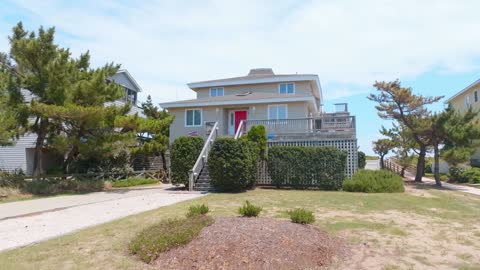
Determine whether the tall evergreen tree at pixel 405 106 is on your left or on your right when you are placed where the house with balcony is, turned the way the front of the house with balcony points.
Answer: on your left

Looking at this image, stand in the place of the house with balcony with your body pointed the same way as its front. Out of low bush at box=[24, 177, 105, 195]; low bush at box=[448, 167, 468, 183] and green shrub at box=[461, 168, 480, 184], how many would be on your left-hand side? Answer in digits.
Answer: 2

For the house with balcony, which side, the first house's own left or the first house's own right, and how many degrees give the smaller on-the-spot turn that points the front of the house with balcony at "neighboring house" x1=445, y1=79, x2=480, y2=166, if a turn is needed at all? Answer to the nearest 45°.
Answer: approximately 135° to the first house's own left

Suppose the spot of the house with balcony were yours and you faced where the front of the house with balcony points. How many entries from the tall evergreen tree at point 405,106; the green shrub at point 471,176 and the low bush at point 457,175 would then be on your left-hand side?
3

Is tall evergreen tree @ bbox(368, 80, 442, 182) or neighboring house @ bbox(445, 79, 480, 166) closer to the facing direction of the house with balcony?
the tall evergreen tree

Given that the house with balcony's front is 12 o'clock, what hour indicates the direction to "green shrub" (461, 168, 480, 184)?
The green shrub is roughly at 9 o'clock from the house with balcony.

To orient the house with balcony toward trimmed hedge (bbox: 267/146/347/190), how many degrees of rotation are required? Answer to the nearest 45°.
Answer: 0° — it already faces it

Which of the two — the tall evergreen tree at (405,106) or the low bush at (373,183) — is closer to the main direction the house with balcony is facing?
the low bush

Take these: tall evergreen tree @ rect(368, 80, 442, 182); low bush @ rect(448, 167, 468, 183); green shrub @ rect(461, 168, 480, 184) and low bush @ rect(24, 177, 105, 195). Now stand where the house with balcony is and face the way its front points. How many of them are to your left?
3

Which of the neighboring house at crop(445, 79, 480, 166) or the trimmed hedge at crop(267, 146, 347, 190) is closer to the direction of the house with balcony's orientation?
the trimmed hedge

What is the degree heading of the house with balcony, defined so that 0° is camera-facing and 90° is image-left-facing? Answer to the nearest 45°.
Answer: approximately 0°

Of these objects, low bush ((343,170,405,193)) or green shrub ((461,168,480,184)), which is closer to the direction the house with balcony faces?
the low bush

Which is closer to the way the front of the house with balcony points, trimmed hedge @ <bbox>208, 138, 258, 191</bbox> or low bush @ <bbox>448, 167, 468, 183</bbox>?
the trimmed hedge
